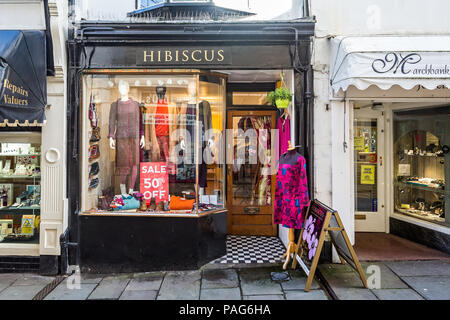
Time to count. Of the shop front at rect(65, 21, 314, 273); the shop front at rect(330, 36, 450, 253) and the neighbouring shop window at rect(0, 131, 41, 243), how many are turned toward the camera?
3

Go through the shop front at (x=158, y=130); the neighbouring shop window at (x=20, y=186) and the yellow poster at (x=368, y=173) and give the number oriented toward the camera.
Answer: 3

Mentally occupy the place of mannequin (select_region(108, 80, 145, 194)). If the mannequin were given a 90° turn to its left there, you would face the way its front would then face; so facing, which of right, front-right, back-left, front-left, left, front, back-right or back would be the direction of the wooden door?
front

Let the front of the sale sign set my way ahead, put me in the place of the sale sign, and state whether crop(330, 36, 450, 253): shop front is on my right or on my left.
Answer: on my left

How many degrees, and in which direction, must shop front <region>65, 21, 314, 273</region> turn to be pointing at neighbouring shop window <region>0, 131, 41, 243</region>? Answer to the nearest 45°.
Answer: approximately 90° to its right

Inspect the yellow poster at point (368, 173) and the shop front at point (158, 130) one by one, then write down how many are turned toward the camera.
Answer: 2

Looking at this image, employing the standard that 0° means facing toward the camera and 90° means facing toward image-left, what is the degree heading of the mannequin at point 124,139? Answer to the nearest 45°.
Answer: approximately 0°
